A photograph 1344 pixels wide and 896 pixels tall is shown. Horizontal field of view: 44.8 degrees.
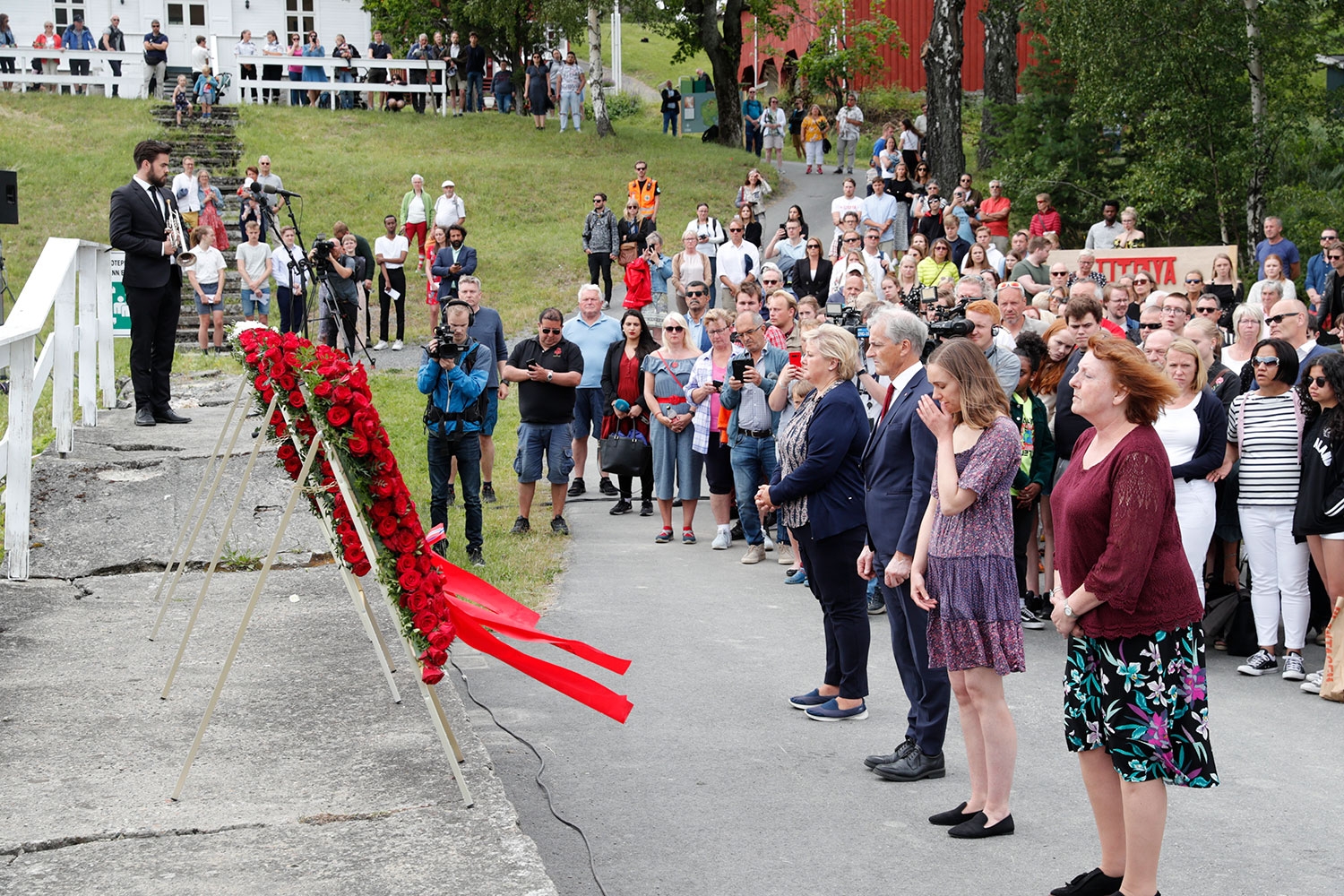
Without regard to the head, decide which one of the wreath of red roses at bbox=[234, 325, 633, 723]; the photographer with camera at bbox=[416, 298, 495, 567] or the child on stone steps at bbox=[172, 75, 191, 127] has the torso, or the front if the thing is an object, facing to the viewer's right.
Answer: the wreath of red roses

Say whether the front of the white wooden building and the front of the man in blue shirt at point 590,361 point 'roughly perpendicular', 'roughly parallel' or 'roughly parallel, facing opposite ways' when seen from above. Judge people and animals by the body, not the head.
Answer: roughly parallel

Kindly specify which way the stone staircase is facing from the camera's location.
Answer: facing the viewer

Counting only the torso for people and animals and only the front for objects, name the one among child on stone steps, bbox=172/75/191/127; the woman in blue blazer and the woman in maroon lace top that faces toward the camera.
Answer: the child on stone steps

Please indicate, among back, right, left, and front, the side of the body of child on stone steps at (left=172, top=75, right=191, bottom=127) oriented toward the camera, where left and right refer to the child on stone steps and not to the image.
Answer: front

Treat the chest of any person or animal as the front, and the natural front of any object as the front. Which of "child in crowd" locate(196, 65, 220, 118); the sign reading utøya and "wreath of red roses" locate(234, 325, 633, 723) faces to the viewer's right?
the wreath of red roses

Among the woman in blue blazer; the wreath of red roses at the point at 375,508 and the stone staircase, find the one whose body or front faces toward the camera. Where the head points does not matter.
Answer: the stone staircase

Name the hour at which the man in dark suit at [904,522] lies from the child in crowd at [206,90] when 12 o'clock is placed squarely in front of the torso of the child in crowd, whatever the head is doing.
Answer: The man in dark suit is roughly at 12 o'clock from the child in crowd.

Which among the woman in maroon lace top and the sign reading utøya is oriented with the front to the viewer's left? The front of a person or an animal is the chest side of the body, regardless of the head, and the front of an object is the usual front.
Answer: the woman in maroon lace top

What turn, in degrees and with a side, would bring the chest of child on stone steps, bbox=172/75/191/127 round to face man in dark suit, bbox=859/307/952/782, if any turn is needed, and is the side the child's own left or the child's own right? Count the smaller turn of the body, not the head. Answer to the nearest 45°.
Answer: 0° — they already face them

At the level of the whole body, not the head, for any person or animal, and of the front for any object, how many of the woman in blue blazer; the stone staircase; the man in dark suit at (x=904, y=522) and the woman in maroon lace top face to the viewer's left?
3

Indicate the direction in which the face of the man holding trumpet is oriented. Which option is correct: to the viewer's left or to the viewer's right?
to the viewer's right

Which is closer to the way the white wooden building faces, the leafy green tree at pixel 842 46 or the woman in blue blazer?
the woman in blue blazer

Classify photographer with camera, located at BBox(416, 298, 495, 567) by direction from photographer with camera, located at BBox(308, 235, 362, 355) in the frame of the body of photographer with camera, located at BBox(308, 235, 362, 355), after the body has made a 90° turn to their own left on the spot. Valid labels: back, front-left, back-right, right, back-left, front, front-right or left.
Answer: front-right

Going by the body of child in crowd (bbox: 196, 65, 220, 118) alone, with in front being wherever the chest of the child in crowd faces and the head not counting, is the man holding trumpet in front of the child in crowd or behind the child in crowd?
in front

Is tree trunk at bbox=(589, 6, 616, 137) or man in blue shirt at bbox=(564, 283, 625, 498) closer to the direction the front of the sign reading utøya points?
the man in blue shirt

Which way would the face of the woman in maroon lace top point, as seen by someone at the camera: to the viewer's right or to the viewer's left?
to the viewer's left

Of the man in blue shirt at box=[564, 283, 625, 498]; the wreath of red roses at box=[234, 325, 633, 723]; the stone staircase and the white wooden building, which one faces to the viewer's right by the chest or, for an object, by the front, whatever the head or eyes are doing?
the wreath of red roses

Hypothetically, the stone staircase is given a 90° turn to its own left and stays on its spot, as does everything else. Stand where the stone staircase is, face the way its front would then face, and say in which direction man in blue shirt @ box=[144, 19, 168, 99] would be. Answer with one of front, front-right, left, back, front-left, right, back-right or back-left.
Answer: left
